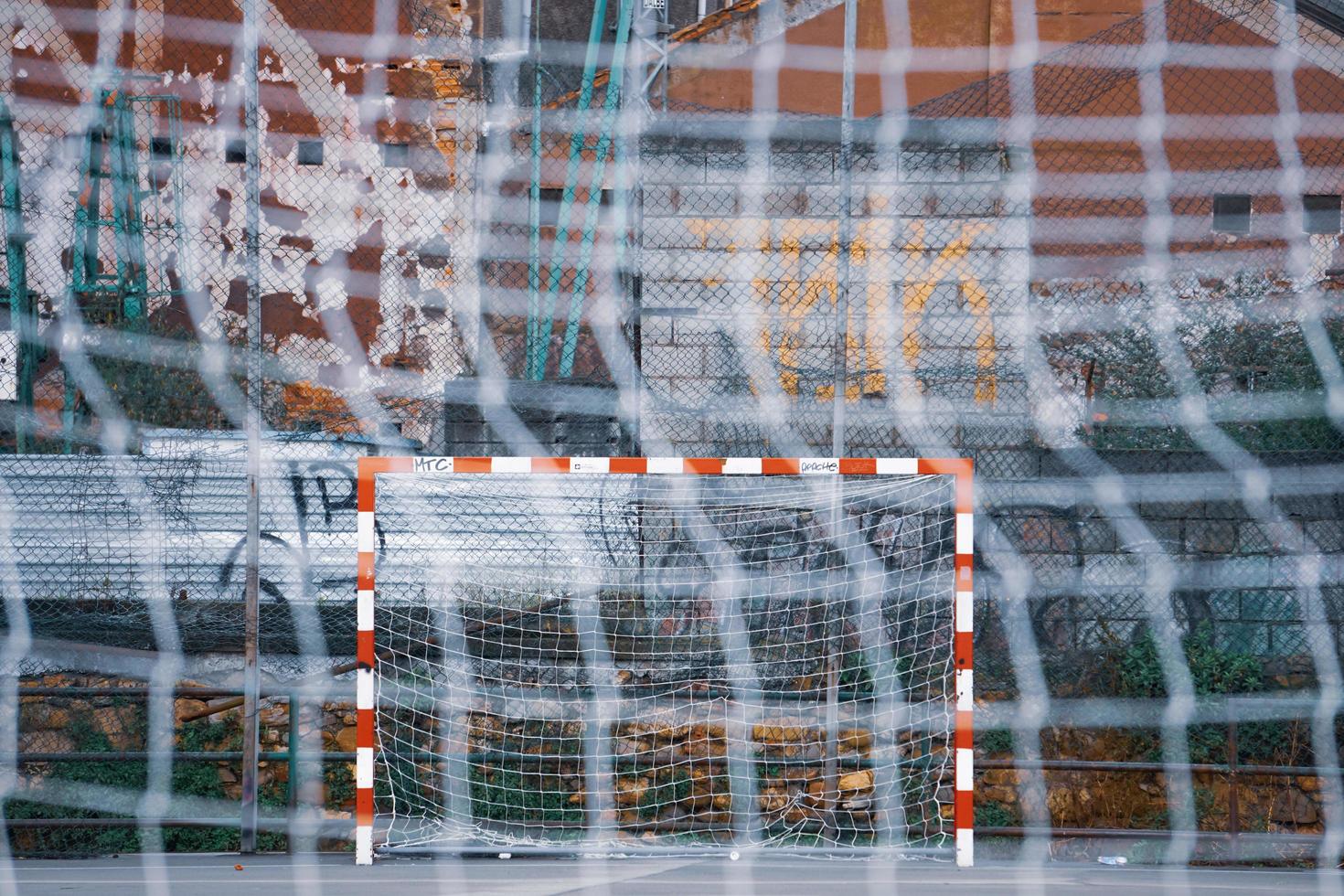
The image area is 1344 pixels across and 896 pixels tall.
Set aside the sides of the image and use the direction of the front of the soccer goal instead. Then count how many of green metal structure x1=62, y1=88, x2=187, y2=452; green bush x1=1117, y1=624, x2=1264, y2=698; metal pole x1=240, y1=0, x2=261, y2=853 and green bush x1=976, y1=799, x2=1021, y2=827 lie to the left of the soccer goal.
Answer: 2

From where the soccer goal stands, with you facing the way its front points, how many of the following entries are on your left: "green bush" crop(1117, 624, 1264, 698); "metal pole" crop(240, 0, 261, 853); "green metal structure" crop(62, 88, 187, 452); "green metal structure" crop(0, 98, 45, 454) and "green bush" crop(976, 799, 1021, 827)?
2

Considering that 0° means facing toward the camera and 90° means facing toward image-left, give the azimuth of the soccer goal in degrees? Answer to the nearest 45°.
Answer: approximately 0°

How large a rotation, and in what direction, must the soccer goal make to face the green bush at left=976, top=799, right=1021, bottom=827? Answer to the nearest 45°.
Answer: approximately 90° to its left

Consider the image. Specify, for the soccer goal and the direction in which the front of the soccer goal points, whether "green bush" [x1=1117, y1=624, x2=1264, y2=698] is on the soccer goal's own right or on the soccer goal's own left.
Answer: on the soccer goal's own left

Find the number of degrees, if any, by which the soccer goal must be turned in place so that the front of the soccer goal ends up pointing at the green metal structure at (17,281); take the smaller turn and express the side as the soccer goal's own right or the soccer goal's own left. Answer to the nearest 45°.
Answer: approximately 135° to the soccer goal's own right

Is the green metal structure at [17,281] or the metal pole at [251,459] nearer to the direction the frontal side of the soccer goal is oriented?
the metal pole

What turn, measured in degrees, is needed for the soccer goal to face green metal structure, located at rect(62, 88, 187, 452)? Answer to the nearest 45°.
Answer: approximately 135° to its right
